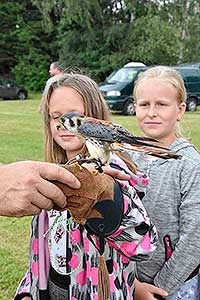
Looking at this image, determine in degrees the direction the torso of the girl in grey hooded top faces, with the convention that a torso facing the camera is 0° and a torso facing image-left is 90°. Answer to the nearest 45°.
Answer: approximately 45°

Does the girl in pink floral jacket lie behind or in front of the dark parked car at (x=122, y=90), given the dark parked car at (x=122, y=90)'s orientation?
in front

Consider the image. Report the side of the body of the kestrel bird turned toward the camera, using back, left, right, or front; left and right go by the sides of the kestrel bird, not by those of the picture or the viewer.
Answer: left

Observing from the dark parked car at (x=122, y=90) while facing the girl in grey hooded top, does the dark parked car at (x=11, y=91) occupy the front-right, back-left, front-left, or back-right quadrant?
back-right

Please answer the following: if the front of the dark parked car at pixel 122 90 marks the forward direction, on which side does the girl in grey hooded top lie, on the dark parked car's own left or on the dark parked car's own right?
on the dark parked car's own left

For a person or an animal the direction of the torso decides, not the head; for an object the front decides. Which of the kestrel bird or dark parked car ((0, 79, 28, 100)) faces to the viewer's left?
the kestrel bird
